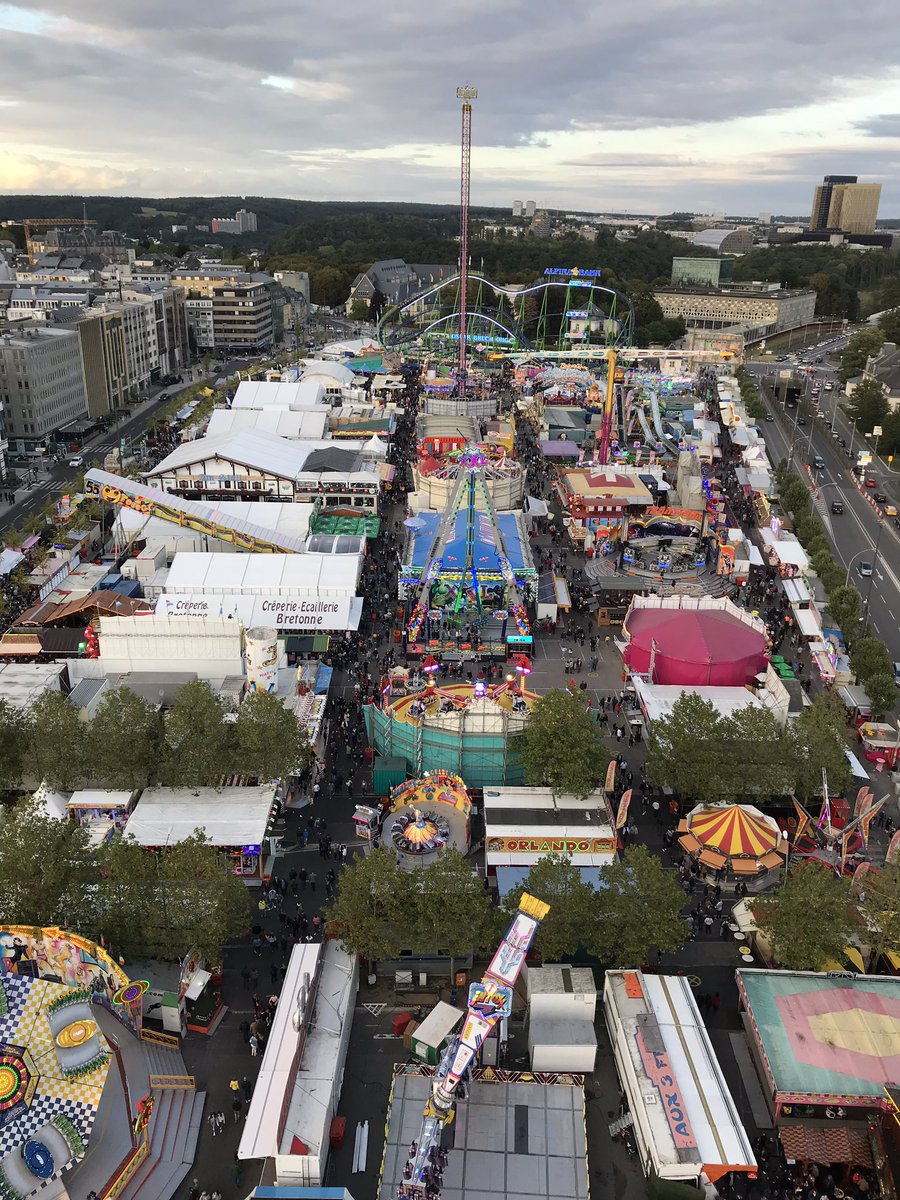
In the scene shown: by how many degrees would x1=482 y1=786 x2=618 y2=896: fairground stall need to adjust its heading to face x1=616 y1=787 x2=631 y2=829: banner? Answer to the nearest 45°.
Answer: approximately 135° to its left

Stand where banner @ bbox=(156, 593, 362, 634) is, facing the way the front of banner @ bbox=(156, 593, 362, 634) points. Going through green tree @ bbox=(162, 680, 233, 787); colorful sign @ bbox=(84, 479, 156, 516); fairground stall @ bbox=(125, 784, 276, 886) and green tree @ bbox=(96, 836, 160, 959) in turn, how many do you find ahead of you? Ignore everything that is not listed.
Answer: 3

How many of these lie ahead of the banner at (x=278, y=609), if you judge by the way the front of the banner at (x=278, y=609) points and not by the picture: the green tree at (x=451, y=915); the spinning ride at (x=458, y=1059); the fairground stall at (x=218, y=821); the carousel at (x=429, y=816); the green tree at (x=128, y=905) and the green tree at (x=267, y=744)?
6

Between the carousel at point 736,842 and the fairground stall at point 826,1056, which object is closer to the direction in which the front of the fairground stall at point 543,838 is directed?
the fairground stall

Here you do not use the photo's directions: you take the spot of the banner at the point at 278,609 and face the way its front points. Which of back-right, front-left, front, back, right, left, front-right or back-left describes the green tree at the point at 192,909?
front

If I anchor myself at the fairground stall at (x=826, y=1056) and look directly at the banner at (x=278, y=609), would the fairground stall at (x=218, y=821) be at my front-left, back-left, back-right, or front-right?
front-left

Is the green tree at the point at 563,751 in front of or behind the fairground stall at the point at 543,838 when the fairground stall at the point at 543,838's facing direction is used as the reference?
behind

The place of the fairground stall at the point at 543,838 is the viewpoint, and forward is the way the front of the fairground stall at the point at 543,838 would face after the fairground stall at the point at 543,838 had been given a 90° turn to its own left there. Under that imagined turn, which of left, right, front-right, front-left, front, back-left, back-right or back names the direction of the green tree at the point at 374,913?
back-right

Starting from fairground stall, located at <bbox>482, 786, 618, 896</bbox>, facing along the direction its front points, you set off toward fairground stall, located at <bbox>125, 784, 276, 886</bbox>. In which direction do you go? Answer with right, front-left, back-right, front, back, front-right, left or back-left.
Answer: right

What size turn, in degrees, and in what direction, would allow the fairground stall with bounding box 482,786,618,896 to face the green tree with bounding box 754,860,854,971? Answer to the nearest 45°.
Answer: approximately 45° to its left

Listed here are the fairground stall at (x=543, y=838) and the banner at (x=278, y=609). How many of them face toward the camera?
2

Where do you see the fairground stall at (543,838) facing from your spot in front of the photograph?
facing the viewer

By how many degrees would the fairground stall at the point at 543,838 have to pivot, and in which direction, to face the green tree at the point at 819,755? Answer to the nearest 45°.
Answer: approximately 135° to its left

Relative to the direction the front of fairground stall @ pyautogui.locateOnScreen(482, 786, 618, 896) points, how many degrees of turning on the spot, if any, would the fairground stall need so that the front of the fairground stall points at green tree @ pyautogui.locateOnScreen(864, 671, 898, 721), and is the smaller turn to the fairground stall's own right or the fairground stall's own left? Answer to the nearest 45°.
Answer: approximately 135° to the fairground stall's own left

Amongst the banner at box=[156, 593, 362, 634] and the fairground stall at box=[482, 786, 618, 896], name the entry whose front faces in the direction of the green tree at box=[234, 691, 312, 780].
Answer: the banner

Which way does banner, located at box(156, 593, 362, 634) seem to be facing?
toward the camera

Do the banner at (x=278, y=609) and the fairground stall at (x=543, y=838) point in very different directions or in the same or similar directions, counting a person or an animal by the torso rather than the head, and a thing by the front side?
same or similar directions

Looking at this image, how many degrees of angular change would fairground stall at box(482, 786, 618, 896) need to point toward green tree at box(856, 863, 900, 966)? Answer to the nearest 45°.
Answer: approximately 90° to its left

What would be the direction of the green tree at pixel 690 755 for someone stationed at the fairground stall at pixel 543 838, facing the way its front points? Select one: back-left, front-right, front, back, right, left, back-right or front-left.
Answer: back-left

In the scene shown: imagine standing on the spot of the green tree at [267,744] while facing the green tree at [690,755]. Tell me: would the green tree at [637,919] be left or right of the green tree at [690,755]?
right
